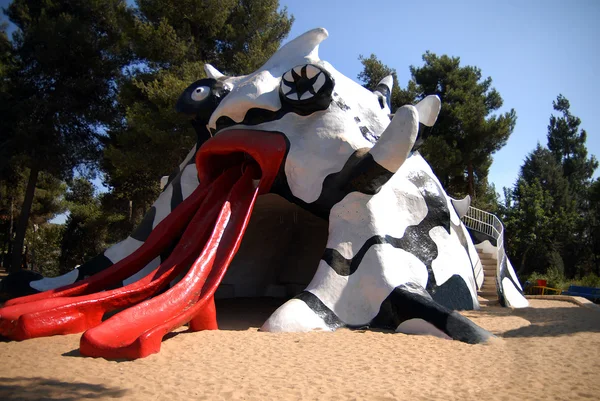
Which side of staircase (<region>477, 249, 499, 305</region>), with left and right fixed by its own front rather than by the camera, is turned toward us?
front

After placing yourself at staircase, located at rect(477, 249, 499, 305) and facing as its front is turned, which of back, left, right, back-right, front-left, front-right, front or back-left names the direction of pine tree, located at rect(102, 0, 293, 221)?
right

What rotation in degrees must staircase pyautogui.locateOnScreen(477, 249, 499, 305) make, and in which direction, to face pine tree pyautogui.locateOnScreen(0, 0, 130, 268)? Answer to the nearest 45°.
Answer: approximately 90° to its right

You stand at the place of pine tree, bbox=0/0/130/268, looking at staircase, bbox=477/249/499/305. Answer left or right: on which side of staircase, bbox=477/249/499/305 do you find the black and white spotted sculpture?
right

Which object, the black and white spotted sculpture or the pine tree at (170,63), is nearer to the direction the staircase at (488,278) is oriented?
the black and white spotted sculpture
